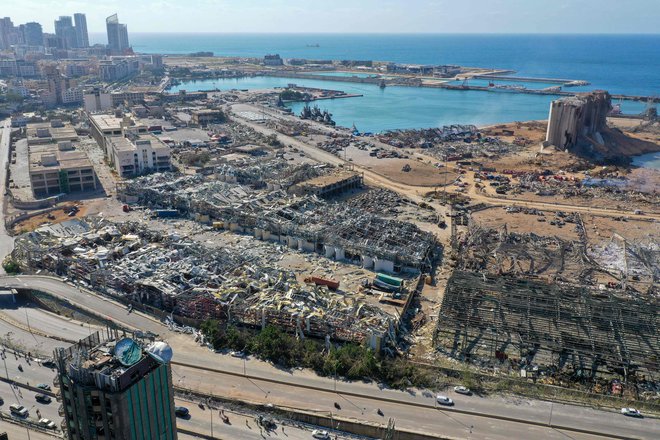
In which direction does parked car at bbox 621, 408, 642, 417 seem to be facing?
to the viewer's left

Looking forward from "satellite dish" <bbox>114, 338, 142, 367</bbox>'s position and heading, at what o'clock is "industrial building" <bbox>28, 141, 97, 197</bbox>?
The industrial building is roughly at 6 o'clock from the satellite dish.

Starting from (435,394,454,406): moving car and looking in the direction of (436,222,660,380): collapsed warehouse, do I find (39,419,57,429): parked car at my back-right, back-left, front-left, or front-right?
back-left

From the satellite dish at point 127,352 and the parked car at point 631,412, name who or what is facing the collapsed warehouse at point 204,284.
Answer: the parked car

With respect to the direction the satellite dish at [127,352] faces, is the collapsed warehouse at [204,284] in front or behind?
behind

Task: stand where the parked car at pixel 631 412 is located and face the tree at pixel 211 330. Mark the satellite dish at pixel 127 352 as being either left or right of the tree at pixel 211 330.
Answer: left

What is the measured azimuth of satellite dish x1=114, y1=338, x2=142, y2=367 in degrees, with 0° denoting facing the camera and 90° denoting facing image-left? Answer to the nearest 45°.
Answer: approximately 0°
